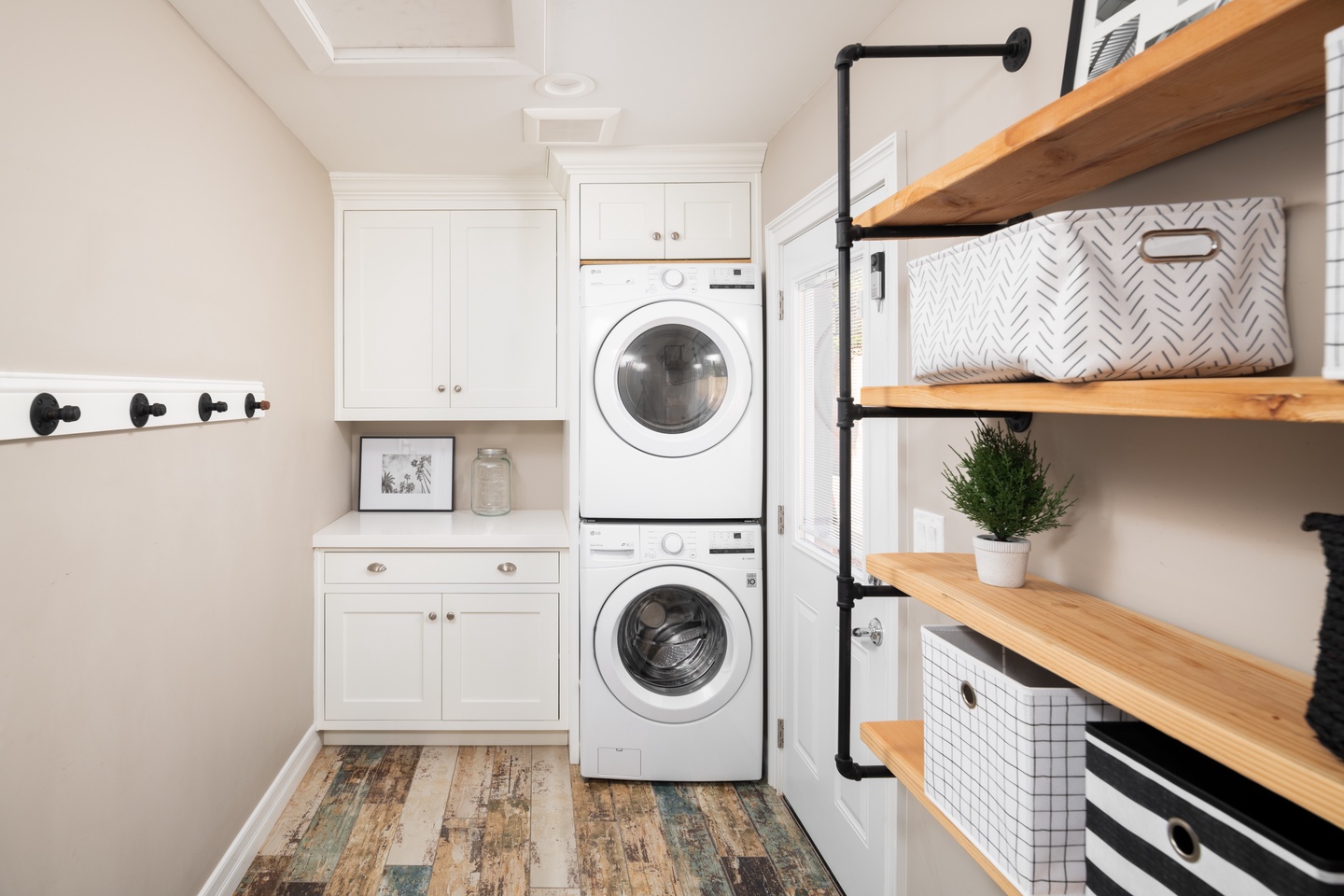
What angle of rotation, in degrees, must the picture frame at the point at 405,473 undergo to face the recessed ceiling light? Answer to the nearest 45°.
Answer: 0° — it already faces it

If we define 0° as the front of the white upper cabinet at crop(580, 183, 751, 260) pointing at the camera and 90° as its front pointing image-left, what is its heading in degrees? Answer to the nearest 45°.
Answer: approximately 0°

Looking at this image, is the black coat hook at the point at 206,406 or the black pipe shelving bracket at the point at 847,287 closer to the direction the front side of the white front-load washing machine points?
the black pipe shelving bracket

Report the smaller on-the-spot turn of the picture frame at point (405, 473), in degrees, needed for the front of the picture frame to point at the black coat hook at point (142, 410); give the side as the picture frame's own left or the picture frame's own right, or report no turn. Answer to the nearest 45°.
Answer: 0° — it already faces it

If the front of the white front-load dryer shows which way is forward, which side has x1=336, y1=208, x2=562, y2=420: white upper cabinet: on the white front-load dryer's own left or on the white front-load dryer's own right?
on the white front-load dryer's own right

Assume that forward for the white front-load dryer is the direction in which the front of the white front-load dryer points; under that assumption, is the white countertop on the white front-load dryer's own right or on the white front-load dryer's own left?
on the white front-load dryer's own right
